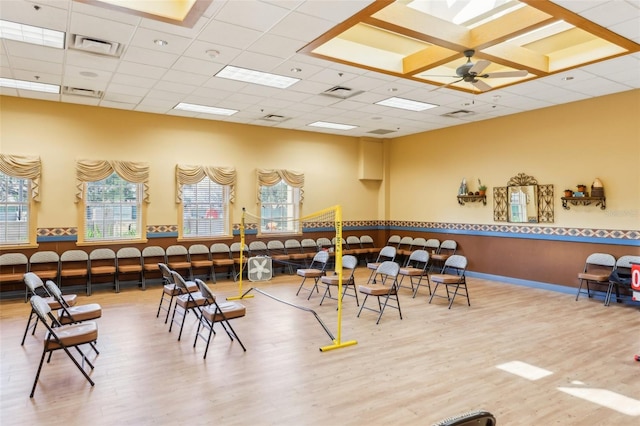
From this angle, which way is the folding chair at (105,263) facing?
toward the camera

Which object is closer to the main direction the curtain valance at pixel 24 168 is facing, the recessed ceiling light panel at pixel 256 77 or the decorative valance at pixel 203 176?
the recessed ceiling light panel

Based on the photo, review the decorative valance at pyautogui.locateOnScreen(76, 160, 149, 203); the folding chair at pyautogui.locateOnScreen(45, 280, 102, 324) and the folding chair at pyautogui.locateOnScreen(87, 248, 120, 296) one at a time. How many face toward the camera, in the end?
2

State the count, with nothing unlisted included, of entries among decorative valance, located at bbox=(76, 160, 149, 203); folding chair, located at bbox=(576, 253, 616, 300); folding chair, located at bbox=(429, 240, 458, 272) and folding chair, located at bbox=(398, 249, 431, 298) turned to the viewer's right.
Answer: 0

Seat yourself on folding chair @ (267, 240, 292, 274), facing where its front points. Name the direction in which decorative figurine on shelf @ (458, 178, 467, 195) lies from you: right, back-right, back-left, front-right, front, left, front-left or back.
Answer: front-left

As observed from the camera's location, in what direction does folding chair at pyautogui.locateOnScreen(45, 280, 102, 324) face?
facing to the right of the viewer

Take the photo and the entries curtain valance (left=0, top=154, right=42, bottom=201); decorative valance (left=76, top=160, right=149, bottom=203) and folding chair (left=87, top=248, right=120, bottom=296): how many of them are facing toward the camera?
3

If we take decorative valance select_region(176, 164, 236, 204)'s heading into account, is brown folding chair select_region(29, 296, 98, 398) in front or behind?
in front

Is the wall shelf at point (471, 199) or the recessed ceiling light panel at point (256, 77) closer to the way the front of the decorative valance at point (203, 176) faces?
the recessed ceiling light panel

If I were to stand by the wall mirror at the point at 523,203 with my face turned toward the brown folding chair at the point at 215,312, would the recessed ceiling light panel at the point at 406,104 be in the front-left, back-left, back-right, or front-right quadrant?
front-right

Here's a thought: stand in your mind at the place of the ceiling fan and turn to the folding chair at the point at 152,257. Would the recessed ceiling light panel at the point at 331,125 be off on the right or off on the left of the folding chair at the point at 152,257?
right

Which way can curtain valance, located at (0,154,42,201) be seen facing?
toward the camera

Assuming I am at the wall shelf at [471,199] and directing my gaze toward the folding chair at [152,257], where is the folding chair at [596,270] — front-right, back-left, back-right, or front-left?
back-left

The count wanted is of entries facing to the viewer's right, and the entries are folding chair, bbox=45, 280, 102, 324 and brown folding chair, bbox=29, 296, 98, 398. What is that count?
2

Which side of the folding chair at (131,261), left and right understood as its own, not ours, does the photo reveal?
front

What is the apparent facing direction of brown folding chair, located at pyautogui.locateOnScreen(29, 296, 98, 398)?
to the viewer's right
